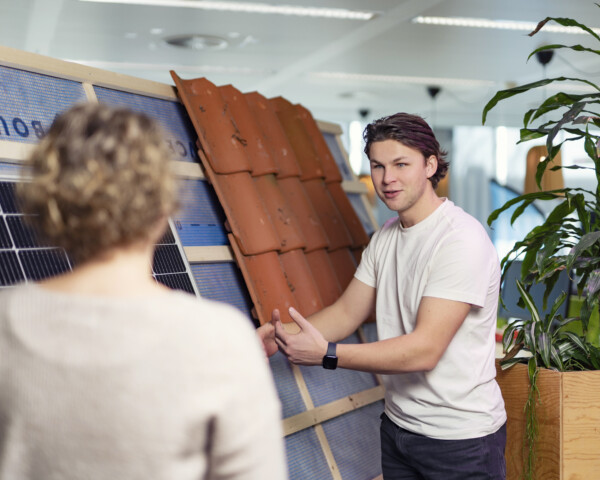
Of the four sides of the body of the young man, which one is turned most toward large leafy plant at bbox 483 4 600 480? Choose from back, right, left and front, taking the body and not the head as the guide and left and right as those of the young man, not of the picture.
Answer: back

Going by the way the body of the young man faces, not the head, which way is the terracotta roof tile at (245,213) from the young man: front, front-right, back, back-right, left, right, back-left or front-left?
right

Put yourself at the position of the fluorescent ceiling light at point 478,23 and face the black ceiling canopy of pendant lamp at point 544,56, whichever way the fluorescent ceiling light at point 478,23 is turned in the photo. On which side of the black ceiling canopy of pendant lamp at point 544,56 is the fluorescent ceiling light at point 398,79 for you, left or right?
left

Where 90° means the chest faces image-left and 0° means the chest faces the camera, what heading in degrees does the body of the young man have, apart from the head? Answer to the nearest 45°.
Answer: approximately 45°

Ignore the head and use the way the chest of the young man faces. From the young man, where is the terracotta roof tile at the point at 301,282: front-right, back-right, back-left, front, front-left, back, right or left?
right
